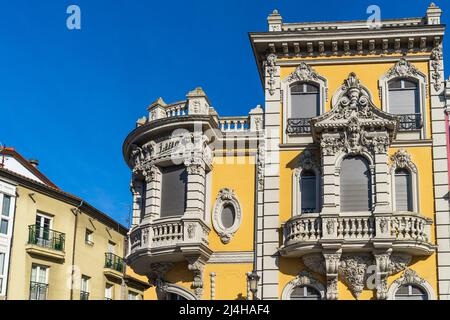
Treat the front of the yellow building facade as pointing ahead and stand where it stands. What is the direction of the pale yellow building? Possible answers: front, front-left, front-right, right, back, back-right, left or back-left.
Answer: back-right

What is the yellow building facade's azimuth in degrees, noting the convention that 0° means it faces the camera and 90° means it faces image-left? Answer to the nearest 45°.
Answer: approximately 0°

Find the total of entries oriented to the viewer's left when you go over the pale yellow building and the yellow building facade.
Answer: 0
